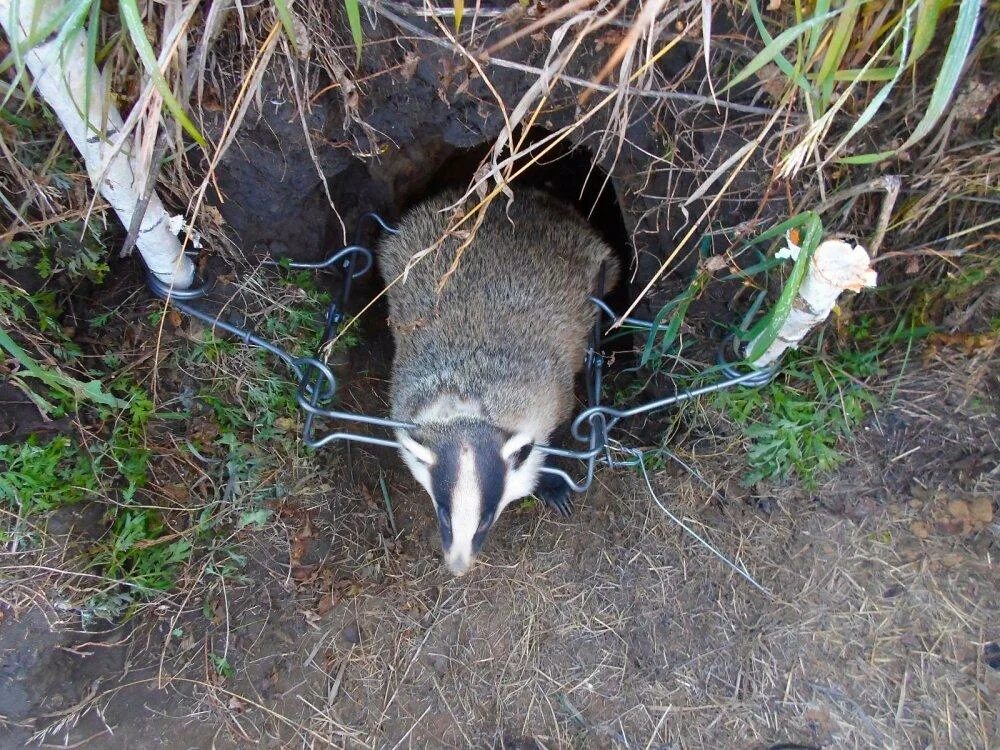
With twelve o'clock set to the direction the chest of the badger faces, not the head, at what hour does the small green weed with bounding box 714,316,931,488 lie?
The small green weed is roughly at 10 o'clock from the badger.

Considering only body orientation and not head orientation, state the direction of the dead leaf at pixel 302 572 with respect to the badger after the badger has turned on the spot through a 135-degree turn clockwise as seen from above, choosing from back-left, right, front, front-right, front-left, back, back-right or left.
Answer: left

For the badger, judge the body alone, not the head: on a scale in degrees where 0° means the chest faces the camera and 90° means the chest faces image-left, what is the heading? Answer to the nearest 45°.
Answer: approximately 0°

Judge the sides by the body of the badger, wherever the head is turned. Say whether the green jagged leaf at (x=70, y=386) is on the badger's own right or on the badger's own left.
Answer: on the badger's own right

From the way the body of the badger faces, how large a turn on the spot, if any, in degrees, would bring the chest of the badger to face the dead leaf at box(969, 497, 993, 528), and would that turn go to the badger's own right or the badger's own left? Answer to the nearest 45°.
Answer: approximately 45° to the badger's own left
